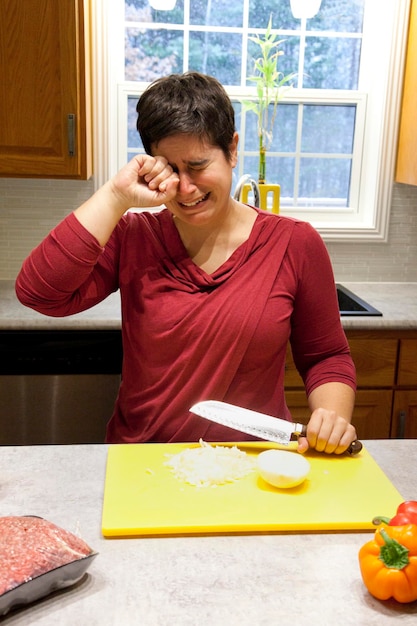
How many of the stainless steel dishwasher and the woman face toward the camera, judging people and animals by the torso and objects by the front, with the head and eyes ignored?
2

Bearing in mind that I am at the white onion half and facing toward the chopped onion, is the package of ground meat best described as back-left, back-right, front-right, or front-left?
front-left

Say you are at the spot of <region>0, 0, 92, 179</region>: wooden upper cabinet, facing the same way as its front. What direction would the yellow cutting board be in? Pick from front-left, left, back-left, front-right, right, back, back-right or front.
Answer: front

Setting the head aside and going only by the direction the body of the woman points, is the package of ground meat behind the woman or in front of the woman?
in front

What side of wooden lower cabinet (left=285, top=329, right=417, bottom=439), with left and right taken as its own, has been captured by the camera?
front

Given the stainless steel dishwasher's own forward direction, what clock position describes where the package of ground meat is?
The package of ground meat is roughly at 12 o'clock from the stainless steel dishwasher.

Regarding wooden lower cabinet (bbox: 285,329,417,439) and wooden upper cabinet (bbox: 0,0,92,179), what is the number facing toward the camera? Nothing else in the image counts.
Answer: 2

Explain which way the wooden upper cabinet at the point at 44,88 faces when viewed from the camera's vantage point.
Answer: facing the viewer

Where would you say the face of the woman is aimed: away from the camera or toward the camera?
toward the camera

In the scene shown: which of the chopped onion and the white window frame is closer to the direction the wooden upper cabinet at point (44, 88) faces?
the chopped onion

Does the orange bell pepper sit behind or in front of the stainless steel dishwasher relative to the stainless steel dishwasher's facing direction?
in front

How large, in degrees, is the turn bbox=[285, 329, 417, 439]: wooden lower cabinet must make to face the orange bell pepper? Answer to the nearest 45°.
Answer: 0° — it already faces it

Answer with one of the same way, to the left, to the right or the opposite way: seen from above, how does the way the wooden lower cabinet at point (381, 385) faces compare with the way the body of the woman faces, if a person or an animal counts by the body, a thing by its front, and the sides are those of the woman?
the same way

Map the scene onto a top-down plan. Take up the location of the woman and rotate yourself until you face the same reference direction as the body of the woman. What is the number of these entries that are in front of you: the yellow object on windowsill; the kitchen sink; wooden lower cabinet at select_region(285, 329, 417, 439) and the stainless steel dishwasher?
0

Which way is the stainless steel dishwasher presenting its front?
toward the camera

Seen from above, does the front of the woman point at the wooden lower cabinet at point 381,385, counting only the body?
no
